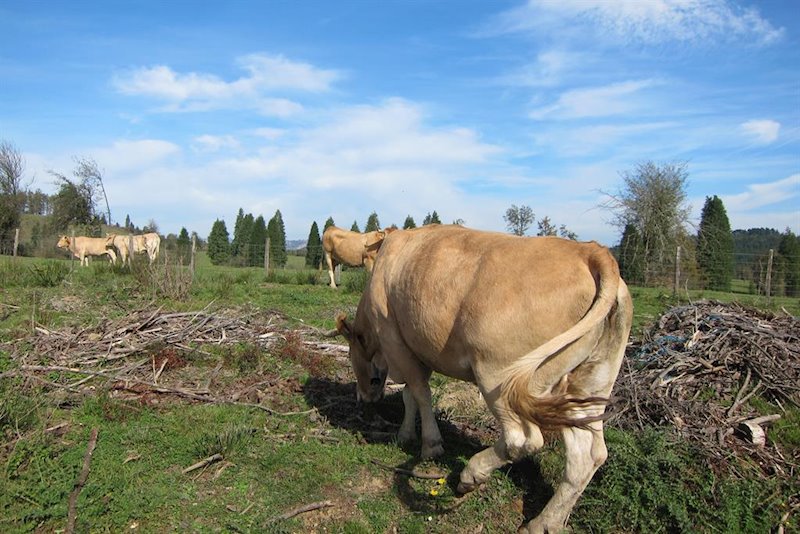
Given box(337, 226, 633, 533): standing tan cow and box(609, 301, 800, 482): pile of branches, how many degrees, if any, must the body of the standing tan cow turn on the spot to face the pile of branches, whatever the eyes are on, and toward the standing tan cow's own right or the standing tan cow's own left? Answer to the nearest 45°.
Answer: approximately 90° to the standing tan cow's own right

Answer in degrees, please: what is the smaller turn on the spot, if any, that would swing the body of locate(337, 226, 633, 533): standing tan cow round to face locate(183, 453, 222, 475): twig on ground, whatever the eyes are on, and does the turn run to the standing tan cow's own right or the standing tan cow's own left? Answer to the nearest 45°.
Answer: approximately 45° to the standing tan cow's own left

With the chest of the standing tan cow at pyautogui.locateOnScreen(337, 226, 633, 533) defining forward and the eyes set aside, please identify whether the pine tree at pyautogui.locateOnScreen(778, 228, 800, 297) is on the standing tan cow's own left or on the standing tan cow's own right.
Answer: on the standing tan cow's own right

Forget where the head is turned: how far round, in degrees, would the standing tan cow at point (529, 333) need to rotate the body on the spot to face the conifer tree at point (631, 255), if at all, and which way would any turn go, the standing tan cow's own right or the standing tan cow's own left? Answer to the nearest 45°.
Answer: approximately 45° to the standing tan cow's own right

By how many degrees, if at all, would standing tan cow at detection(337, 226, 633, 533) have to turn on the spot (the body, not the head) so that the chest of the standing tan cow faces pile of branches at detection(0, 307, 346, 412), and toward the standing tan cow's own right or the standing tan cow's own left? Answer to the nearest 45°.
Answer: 0° — it already faces it

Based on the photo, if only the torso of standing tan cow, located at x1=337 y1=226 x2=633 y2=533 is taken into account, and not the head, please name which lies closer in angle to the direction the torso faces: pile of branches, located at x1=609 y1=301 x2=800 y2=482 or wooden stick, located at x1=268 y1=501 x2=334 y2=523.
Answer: the wooden stick

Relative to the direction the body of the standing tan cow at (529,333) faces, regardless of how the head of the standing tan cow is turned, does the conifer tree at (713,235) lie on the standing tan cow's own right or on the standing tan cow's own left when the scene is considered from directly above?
on the standing tan cow's own right

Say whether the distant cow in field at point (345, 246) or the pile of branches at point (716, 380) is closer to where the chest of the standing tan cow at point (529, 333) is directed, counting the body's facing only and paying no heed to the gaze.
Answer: the distant cow in field

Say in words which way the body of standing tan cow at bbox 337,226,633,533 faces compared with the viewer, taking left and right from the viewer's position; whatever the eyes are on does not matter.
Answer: facing away from the viewer and to the left of the viewer
